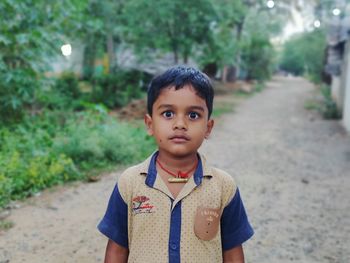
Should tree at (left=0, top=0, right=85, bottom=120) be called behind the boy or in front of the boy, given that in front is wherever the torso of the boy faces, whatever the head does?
behind

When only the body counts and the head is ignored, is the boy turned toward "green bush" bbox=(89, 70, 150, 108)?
no

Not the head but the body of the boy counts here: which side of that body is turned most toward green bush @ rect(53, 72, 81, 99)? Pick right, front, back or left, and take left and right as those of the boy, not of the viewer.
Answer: back

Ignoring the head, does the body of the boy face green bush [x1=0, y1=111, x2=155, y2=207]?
no

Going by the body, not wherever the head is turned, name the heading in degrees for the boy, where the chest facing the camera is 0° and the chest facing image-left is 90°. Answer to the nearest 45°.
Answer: approximately 0°

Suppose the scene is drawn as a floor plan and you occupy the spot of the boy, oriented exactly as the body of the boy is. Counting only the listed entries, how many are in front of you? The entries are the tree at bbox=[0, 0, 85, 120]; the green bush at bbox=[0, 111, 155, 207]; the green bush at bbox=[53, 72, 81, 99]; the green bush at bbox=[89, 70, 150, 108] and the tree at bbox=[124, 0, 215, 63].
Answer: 0

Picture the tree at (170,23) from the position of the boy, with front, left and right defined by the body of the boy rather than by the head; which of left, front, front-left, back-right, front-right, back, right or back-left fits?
back

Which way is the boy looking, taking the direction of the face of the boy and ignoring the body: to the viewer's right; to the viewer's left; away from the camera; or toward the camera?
toward the camera
